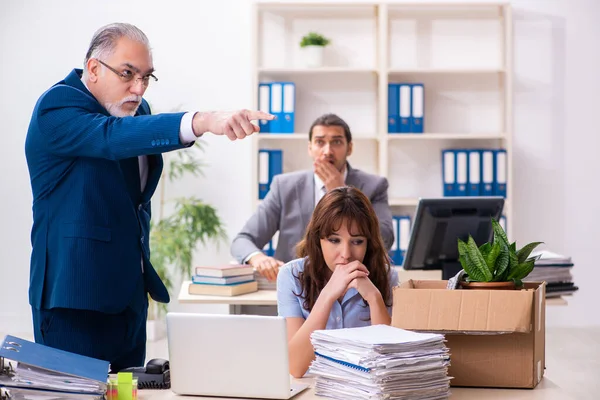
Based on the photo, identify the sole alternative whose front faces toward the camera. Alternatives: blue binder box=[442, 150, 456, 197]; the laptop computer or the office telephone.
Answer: the blue binder

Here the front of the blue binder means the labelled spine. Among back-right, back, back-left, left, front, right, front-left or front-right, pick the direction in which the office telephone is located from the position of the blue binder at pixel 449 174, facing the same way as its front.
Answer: front

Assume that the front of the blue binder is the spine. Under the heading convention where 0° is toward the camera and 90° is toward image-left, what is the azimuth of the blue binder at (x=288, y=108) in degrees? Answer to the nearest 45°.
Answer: approximately 0°

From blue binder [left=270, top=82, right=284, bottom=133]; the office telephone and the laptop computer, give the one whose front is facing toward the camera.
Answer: the blue binder

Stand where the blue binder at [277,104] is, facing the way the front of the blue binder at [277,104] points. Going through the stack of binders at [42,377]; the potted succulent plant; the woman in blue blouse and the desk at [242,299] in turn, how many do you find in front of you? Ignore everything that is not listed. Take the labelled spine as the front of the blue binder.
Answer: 4

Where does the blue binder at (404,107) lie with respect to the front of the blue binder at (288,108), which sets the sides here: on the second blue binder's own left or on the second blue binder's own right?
on the second blue binder's own left

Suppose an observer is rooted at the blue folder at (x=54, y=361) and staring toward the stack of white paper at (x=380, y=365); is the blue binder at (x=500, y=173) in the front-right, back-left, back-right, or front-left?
front-left

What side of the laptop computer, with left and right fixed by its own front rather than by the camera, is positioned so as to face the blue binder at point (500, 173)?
front

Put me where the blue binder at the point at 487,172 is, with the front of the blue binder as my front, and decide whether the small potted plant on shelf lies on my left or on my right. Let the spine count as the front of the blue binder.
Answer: on my right

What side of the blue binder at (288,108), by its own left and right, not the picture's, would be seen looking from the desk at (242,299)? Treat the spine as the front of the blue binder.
front

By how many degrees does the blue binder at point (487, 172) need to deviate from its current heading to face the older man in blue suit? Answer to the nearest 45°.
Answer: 0° — it already faces them

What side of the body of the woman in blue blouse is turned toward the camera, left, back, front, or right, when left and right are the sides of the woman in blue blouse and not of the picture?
front

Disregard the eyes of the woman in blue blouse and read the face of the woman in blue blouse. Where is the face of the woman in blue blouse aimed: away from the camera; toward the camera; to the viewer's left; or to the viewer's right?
toward the camera

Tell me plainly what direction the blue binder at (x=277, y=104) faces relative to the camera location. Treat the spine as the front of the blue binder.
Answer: facing the viewer

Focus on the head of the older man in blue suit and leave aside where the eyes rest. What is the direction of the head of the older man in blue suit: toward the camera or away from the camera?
toward the camera
